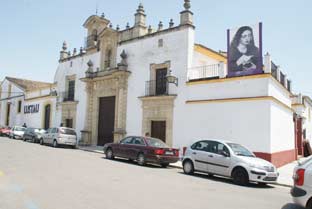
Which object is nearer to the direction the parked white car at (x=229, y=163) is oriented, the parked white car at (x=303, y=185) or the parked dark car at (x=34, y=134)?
the parked white car

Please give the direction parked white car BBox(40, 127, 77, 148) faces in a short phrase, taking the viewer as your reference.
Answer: facing away from the viewer and to the left of the viewer

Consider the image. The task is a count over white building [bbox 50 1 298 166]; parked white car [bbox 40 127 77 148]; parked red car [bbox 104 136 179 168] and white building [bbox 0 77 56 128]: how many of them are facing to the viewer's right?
0

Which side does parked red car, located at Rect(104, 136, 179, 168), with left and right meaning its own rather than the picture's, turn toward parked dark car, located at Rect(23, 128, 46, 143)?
front

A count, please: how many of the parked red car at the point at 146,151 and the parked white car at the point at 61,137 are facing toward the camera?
0

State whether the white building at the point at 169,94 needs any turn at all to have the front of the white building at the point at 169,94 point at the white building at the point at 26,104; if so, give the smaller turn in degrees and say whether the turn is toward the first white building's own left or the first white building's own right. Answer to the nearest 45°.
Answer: approximately 90° to the first white building's own right

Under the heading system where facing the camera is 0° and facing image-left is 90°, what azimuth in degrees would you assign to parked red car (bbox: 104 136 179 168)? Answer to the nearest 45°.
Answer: approximately 135°

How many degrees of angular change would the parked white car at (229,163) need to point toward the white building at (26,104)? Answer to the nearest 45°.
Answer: approximately 180°

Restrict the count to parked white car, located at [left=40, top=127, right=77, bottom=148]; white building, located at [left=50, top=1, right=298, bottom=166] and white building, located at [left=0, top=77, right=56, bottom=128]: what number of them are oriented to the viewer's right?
0

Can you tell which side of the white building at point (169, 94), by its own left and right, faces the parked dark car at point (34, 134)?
right

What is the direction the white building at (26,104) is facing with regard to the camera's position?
facing the viewer and to the left of the viewer

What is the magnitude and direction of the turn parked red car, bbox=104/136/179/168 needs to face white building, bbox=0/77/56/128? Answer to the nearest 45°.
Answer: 0° — it already faces it

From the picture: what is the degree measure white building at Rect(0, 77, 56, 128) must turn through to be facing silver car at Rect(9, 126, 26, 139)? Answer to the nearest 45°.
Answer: approximately 45° to its left

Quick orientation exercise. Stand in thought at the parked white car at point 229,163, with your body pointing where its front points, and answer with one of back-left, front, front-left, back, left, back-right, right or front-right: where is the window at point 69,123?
back
